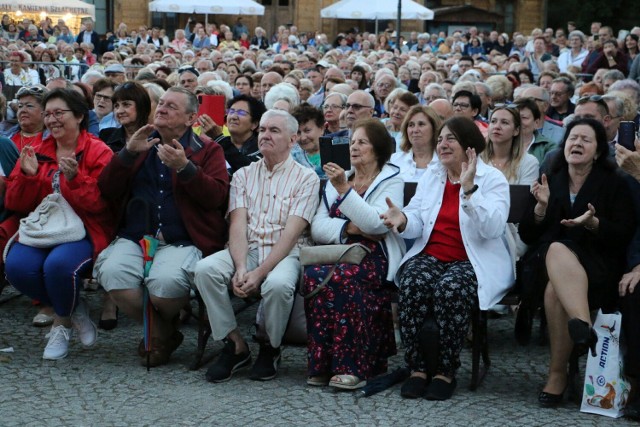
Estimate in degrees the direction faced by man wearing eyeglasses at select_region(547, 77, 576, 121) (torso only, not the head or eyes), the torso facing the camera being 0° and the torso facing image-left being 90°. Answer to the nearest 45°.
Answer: approximately 45°

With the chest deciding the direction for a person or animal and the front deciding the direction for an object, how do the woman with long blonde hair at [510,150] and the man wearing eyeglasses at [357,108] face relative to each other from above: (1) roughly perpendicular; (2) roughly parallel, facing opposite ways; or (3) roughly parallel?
roughly parallel

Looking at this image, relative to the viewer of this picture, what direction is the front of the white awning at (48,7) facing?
facing the viewer

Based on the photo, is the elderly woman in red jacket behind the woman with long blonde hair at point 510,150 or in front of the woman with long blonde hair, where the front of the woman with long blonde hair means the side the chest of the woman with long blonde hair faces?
in front

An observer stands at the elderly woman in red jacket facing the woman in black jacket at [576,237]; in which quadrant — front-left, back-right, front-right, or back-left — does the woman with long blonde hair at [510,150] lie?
front-left

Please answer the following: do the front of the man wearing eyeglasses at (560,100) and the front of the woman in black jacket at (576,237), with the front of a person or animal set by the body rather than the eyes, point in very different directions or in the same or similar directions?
same or similar directions

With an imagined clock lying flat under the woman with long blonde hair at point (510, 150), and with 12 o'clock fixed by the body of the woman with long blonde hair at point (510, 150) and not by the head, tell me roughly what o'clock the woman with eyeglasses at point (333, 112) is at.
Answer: the woman with eyeglasses at point (333, 112) is roughly at 3 o'clock from the woman with long blonde hair at point (510, 150).

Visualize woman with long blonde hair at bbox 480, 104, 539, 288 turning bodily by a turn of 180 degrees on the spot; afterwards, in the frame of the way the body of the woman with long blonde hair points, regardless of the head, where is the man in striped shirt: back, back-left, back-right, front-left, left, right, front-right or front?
back

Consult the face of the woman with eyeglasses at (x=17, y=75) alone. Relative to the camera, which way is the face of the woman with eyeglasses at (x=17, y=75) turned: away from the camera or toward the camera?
toward the camera

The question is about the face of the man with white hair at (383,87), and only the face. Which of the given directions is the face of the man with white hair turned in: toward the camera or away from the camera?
toward the camera

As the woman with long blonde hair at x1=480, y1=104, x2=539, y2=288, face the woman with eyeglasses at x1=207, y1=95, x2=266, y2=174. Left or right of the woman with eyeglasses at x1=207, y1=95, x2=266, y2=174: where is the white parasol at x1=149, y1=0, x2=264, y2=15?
right

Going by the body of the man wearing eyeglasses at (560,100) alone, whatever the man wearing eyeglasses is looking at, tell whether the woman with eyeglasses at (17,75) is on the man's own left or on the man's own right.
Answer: on the man's own right

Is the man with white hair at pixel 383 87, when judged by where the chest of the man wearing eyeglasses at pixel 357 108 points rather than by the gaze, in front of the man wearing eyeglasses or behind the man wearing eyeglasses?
behind

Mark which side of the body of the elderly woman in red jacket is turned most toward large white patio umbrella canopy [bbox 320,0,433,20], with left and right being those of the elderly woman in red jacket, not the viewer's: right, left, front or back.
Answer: back

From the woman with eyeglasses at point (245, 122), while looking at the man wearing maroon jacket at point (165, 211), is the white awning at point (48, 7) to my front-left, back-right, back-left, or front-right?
back-right

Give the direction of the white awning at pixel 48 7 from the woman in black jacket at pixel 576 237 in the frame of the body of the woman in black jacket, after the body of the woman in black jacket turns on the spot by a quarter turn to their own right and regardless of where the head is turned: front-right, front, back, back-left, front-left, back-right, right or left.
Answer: front

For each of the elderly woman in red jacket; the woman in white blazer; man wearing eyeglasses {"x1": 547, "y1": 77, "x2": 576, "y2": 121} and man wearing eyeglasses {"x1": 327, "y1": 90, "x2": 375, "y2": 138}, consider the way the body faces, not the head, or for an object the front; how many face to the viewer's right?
0
